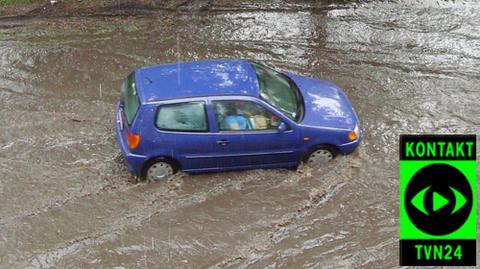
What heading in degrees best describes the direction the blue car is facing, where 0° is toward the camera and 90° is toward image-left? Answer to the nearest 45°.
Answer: approximately 270°

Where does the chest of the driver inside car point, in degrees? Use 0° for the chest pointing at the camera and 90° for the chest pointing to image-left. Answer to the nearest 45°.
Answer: approximately 270°
